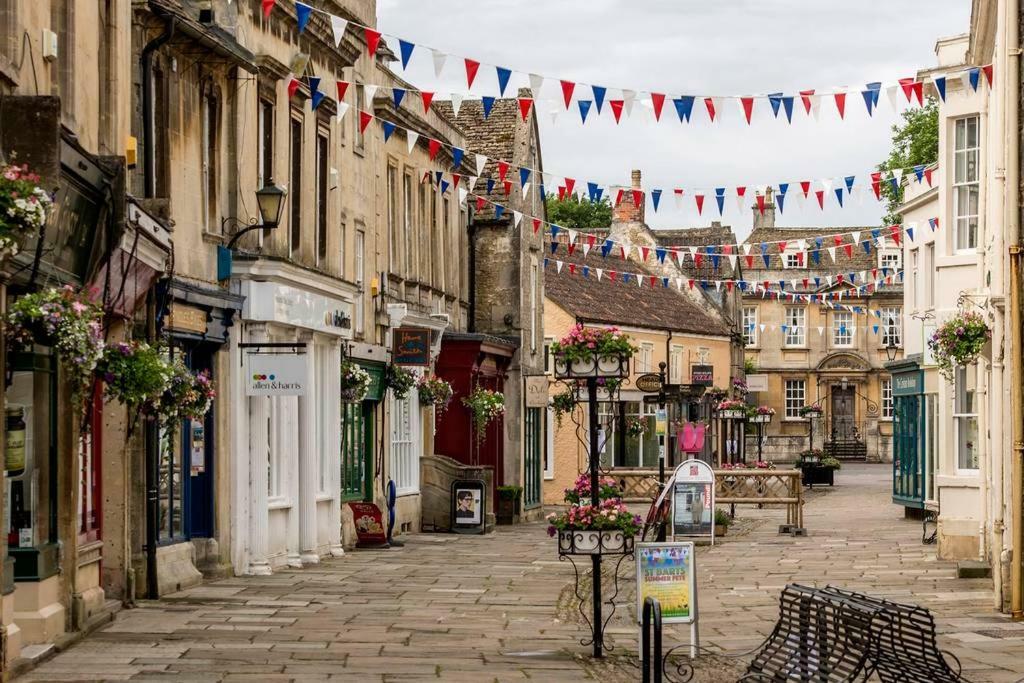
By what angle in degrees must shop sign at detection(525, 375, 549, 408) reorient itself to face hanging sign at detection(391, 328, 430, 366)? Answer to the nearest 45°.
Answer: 0° — it already faces it

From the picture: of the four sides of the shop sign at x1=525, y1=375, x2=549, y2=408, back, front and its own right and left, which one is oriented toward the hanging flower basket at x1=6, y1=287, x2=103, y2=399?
front

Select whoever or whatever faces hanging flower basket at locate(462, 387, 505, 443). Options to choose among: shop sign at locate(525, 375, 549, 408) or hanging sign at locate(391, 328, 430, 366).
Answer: the shop sign

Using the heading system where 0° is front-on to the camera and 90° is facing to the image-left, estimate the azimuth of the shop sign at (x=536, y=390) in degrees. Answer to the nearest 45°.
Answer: approximately 0°

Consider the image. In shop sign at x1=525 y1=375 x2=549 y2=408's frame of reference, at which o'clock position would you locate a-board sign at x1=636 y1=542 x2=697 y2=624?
a-board sign is roughly at 12 o'clock from shop sign.

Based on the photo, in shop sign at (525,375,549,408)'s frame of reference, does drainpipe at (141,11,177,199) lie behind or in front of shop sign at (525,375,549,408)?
in front

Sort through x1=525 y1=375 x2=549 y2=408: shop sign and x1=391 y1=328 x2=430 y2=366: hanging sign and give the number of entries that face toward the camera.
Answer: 2

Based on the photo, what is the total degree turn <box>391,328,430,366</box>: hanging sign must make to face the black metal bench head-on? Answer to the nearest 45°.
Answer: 0° — it already faces it

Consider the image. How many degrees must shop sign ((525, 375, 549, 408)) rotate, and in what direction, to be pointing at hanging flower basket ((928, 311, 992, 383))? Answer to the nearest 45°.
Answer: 0° — it already faces it

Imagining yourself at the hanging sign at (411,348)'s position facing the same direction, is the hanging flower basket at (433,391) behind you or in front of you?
behind
